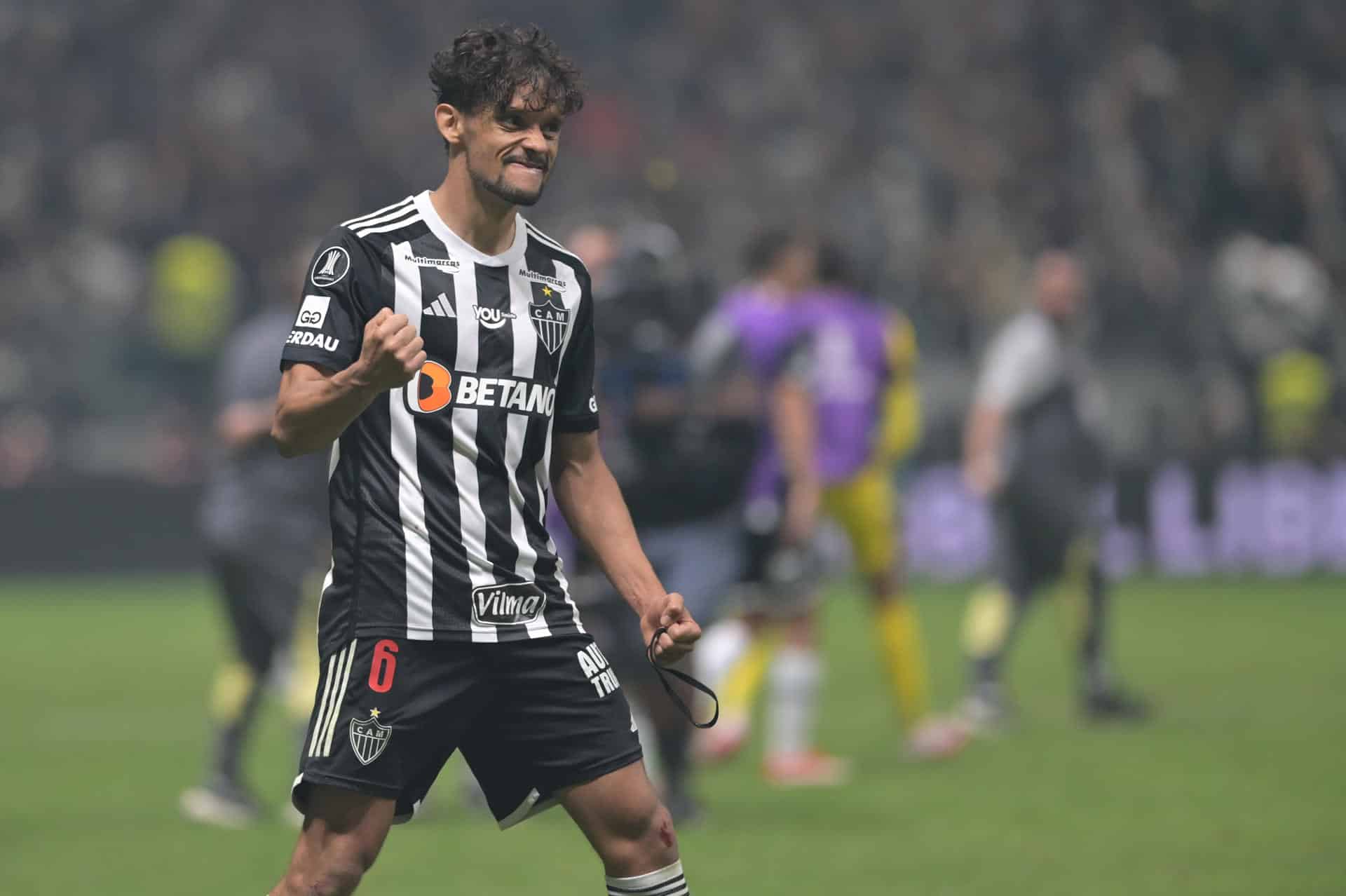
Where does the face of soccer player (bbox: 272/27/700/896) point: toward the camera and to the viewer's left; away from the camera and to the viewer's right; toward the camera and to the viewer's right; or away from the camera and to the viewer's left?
toward the camera and to the viewer's right

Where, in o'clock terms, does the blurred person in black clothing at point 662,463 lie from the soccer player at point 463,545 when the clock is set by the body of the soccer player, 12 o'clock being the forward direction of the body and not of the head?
The blurred person in black clothing is roughly at 8 o'clock from the soccer player.

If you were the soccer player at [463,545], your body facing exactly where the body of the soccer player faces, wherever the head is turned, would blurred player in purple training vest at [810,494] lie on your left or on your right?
on your left

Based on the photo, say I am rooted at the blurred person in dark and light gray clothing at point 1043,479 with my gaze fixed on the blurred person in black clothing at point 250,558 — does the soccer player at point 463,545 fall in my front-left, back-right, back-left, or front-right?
front-left

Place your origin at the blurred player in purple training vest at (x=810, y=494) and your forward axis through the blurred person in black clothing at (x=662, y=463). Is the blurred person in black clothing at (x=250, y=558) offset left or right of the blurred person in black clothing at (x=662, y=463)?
right

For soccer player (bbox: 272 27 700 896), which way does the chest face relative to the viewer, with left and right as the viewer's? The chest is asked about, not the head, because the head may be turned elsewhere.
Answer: facing the viewer and to the right of the viewer
